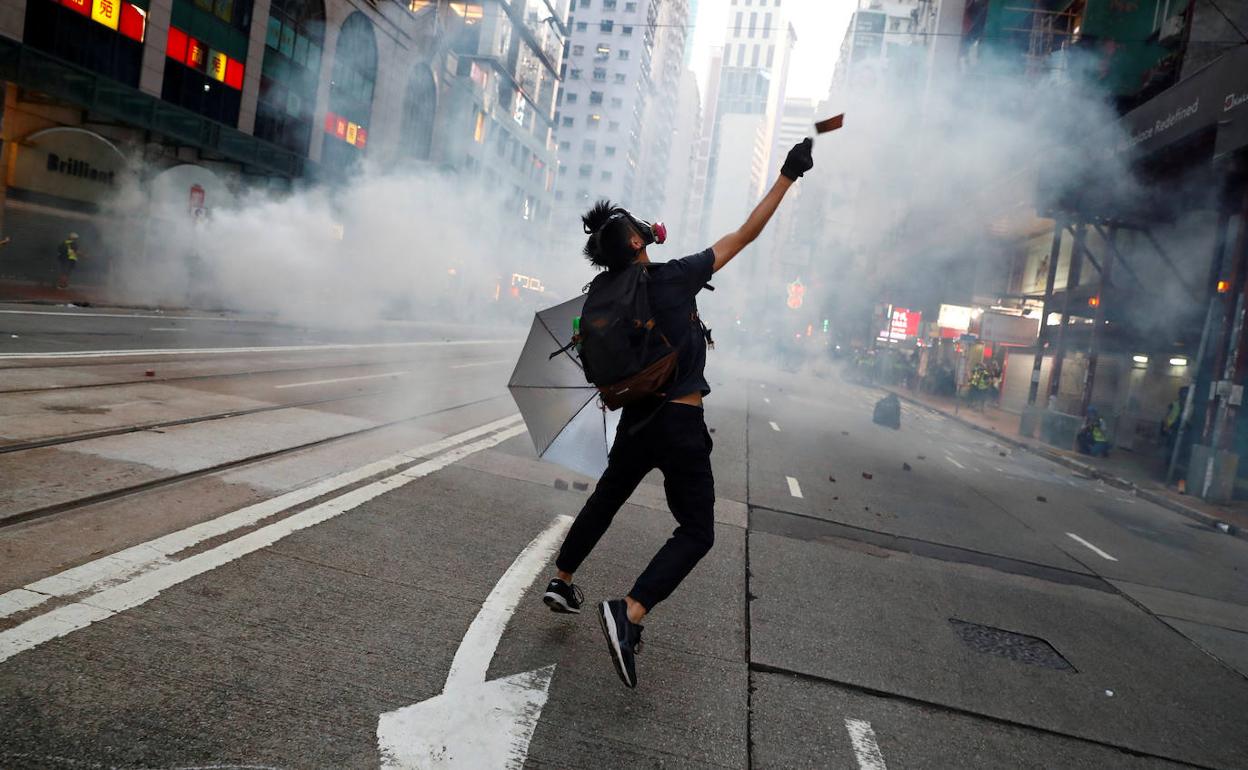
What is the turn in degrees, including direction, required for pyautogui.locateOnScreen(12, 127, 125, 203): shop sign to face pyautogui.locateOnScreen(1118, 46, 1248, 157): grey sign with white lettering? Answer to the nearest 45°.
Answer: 0° — it already faces it

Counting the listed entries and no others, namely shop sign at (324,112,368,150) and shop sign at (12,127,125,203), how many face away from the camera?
0

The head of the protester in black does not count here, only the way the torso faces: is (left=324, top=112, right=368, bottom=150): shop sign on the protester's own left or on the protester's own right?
on the protester's own left

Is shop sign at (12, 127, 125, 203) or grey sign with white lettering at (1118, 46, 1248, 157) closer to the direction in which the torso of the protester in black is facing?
the grey sign with white lettering

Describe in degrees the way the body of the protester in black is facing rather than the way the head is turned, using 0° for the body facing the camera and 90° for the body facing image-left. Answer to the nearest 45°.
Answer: approximately 225°

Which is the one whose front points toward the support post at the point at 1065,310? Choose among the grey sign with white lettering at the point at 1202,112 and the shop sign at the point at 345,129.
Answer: the shop sign

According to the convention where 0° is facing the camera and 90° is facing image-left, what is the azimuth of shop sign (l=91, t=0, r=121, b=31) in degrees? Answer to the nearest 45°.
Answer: approximately 315°

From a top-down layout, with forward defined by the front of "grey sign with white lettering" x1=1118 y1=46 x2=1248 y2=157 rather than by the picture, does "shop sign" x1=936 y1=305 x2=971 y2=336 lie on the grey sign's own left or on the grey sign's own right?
on the grey sign's own right

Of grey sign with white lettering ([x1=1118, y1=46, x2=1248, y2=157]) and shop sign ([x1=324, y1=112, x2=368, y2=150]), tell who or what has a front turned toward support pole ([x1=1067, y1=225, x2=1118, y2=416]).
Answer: the shop sign

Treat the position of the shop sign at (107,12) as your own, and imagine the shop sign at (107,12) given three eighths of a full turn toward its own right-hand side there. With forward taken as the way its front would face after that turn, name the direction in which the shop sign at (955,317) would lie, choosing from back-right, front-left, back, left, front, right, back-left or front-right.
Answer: back

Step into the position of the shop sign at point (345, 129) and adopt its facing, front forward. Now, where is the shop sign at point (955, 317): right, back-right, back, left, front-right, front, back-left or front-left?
front-left

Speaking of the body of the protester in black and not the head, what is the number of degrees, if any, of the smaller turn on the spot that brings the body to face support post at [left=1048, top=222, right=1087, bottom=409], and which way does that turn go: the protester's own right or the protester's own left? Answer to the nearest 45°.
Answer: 0° — they already face it

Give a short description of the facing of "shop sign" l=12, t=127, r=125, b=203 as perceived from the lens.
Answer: facing the viewer and to the right of the viewer

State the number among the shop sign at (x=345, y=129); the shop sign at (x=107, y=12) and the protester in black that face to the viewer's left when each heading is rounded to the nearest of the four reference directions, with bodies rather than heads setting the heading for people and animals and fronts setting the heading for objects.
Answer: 0
